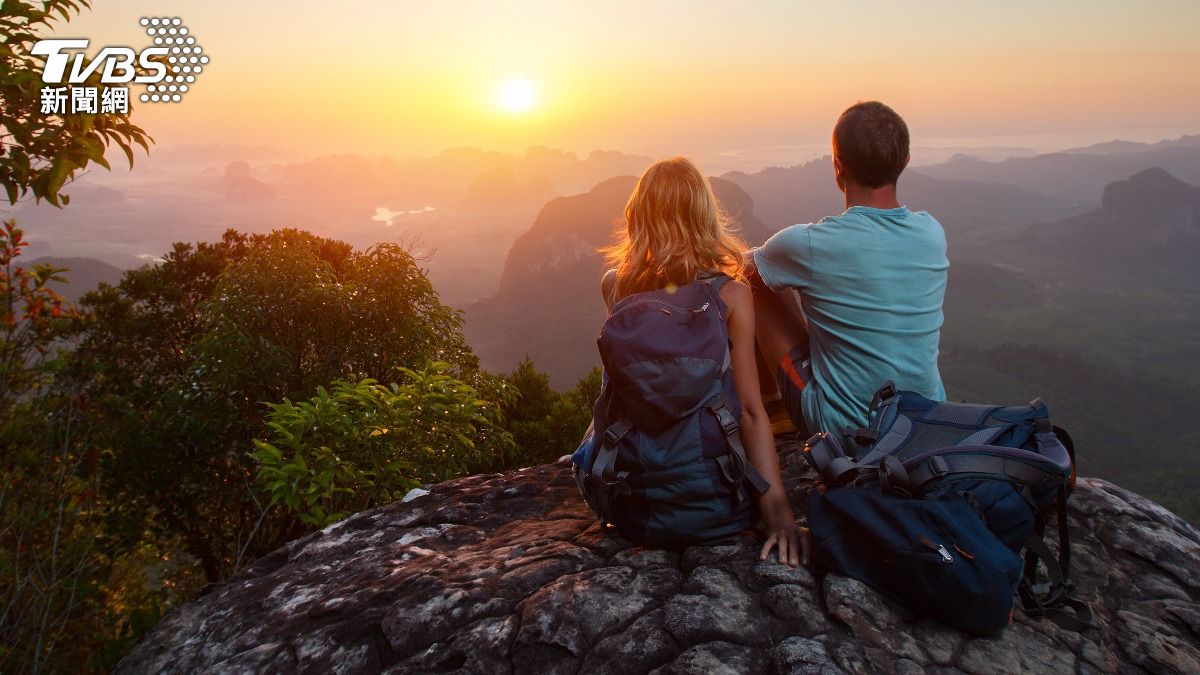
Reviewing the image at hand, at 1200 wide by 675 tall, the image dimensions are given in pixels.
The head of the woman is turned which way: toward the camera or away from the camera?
away from the camera

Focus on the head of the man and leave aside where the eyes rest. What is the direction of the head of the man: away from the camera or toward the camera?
away from the camera

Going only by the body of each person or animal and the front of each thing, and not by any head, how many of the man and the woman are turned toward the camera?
0

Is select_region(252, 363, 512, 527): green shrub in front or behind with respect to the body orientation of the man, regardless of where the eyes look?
in front

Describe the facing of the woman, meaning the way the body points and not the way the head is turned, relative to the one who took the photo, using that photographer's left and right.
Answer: facing away from the viewer

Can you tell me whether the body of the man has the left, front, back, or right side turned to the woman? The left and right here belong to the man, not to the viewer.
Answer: left

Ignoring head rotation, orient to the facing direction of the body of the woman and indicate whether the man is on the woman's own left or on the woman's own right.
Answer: on the woman's own right

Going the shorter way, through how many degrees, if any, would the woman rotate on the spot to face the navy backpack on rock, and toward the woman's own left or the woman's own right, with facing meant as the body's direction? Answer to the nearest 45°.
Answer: approximately 135° to the woman's own right

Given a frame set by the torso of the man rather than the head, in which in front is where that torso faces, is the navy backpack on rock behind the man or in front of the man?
behind

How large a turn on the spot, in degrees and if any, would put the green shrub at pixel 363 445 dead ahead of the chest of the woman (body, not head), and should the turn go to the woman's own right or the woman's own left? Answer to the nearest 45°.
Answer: approximately 45° to the woman's own left

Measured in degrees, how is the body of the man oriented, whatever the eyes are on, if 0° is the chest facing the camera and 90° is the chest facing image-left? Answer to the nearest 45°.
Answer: approximately 135°
